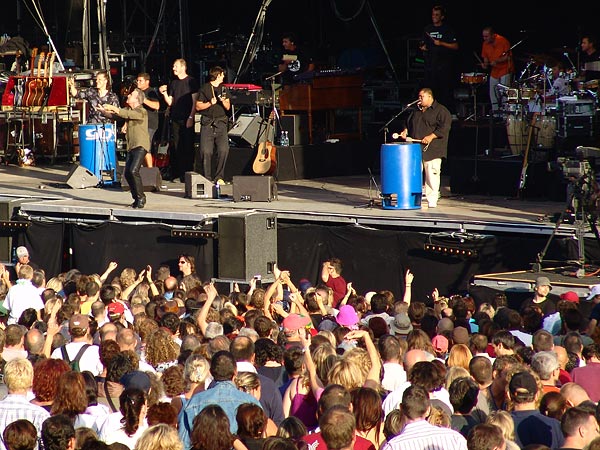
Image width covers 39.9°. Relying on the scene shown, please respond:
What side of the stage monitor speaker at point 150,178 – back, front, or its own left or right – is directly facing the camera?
back

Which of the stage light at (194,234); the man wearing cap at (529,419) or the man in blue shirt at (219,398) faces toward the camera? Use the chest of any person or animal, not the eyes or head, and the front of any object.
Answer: the stage light

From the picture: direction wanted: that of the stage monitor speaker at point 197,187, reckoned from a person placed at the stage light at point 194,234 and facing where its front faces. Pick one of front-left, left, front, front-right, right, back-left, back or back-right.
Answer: back

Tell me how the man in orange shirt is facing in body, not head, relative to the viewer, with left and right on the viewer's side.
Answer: facing the viewer and to the left of the viewer

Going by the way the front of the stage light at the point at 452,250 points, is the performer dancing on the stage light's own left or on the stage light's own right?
on the stage light's own right

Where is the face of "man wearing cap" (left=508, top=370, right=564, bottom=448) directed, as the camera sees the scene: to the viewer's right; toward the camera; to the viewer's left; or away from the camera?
away from the camera

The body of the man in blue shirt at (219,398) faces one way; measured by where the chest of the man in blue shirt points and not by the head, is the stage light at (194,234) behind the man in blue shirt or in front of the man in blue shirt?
in front

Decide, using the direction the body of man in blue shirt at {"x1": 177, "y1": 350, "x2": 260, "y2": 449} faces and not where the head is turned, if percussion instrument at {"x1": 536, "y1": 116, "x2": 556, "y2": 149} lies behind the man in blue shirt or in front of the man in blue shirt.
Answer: in front

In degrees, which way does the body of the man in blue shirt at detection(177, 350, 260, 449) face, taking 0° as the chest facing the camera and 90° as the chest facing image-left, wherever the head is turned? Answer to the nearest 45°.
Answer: approximately 180°

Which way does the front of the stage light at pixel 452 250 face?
toward the camera

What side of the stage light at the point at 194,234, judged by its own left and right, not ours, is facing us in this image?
front

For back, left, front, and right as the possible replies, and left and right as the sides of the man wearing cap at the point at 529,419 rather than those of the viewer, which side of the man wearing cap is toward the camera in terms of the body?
back

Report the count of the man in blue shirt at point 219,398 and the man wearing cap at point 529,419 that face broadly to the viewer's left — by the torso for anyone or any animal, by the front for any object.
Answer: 0

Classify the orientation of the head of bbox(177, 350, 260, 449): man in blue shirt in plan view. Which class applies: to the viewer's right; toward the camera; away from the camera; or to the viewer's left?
away from the camera

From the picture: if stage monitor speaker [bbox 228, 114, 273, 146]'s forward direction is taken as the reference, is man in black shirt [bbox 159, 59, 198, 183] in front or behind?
in front

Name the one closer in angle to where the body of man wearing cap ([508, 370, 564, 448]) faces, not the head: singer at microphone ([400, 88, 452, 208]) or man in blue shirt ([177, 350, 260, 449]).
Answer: the singer at microphone
